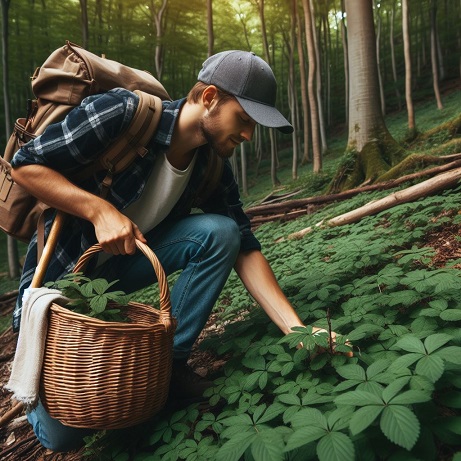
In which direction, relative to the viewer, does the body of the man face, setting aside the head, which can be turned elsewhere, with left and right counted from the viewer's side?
facing the viewer and to the right of the viewer

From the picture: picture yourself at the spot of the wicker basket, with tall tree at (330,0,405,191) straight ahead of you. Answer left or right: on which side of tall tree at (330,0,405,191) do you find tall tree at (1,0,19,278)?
left

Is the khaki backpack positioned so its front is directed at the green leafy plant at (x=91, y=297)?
no

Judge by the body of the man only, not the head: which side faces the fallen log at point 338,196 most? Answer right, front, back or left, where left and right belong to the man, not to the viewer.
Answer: left

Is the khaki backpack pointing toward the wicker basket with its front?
no

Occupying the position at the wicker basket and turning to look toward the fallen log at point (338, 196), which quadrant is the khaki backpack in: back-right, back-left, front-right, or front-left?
front-left

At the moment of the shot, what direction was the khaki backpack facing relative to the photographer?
facing away from the viewer and to the left of the viewer

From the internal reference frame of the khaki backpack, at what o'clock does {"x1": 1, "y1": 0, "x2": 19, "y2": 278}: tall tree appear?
The tall tree is roughly at 1 o'clock from the khaki backpack.

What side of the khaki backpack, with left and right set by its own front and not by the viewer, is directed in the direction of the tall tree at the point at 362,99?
right

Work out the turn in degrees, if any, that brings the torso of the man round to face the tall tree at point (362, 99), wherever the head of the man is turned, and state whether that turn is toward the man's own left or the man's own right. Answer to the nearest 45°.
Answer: approximately 90° to the man's own left

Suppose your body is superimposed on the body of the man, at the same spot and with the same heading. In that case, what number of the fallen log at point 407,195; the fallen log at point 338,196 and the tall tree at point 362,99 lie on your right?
0

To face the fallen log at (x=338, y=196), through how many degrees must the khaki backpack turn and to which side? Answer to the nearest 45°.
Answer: approximately 90° to its right
